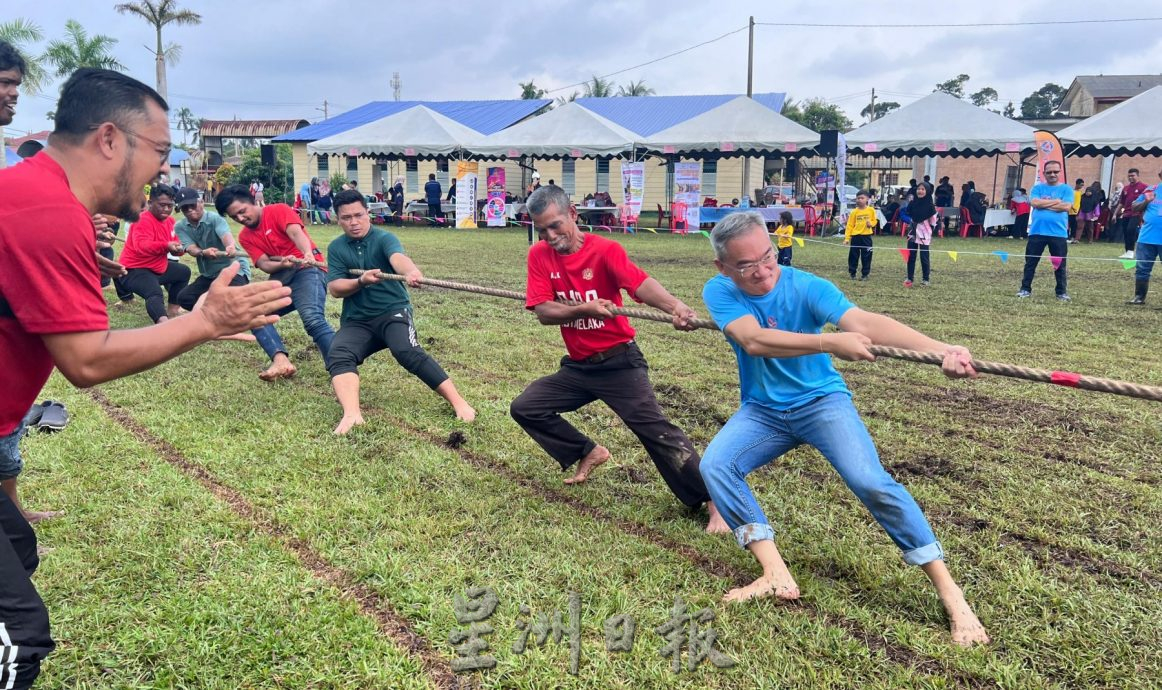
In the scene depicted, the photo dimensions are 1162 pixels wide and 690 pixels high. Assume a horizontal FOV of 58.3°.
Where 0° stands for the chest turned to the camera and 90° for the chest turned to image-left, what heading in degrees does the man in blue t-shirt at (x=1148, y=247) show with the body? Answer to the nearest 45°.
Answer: approximately 0°

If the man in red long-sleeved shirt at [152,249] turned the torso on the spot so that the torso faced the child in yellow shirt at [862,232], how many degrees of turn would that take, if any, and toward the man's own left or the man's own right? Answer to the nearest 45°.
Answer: approximately 45° to the man's own left

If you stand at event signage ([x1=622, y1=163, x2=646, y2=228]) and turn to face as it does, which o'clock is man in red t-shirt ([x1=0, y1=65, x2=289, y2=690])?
The man in red t-shirt is roughly at 12 o'clock from the event signage.

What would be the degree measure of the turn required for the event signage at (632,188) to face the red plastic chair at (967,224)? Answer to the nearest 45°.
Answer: approximately 90° to its left

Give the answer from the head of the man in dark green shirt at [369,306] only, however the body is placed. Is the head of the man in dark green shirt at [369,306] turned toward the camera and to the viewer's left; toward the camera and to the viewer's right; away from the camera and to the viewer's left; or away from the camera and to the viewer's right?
toward the camera and to the viewer's right

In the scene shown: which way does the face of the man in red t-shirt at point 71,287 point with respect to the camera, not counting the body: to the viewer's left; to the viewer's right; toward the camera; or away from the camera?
to the viewer's right

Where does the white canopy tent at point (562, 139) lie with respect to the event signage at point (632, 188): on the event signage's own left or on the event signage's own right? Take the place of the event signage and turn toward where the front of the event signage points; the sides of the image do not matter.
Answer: on the event signage's own right

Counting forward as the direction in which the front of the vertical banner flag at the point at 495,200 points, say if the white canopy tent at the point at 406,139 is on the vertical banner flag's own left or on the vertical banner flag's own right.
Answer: on the vertical banner flag's own right

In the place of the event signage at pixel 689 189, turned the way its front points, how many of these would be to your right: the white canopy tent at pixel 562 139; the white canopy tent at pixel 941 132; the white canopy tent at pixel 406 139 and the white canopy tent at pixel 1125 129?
2

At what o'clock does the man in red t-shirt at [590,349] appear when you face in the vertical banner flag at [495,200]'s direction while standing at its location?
The man in red t-shirt is roughly at 12 o'clock from the vertical banner flag.

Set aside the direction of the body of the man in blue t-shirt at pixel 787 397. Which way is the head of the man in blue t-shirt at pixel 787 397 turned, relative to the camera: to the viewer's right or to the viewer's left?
to the viewer's right

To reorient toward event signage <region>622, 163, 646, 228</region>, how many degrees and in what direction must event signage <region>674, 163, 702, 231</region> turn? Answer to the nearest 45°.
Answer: approximately 90° to its right
